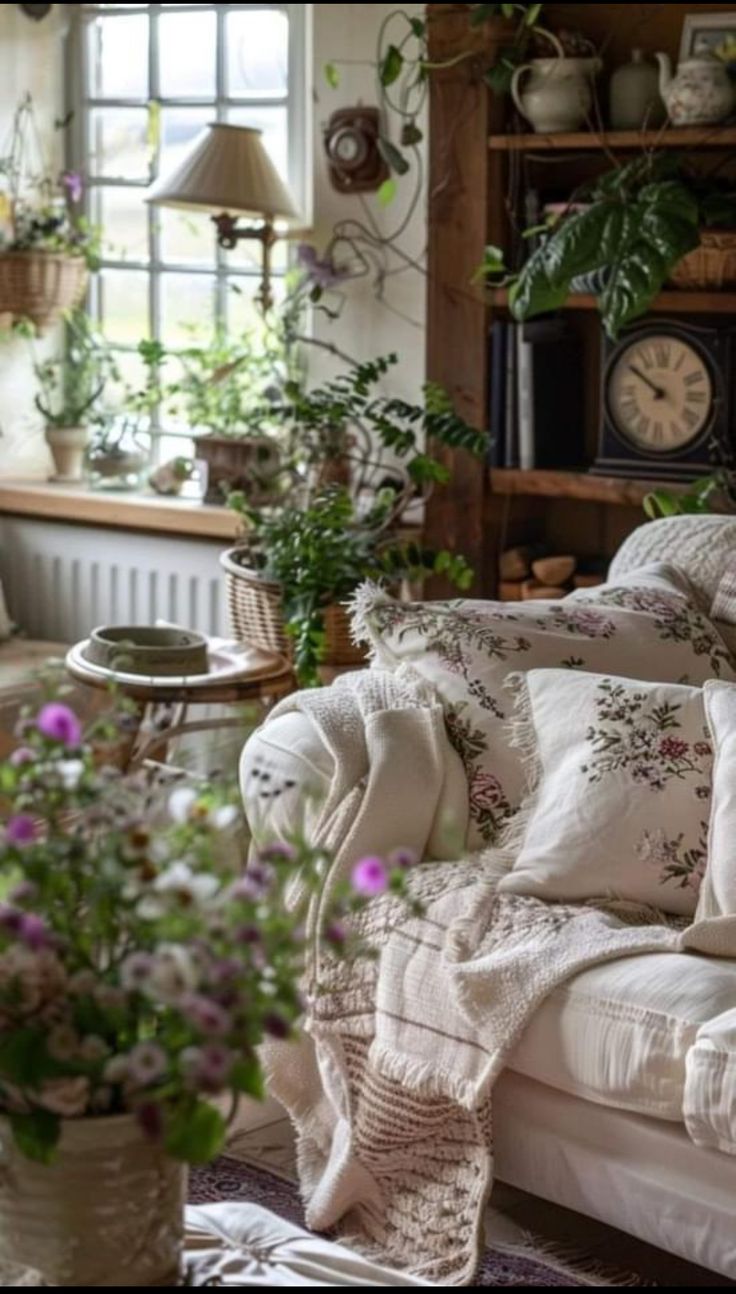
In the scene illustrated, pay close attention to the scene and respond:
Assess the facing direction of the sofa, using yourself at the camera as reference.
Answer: facing the viewer and to the left of the viewer

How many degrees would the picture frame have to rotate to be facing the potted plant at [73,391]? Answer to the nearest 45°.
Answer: approximately 135° to its right

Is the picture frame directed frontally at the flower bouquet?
yes

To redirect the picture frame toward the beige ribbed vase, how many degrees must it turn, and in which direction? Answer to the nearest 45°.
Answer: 0° — it already faces it

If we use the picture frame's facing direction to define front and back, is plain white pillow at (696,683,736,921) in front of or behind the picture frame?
in front

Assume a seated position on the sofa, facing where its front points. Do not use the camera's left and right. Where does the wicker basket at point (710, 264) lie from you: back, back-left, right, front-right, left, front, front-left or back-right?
back-right

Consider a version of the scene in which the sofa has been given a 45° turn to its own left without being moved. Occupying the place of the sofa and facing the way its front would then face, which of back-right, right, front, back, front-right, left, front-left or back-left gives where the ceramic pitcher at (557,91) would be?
back

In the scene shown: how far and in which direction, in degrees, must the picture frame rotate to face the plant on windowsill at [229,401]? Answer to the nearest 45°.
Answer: approximately 135° to its right

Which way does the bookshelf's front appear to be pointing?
toward the camera

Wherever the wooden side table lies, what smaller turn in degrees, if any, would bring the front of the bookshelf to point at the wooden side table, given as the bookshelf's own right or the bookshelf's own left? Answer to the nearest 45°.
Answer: approximately 45° to the bookshelf's own right
